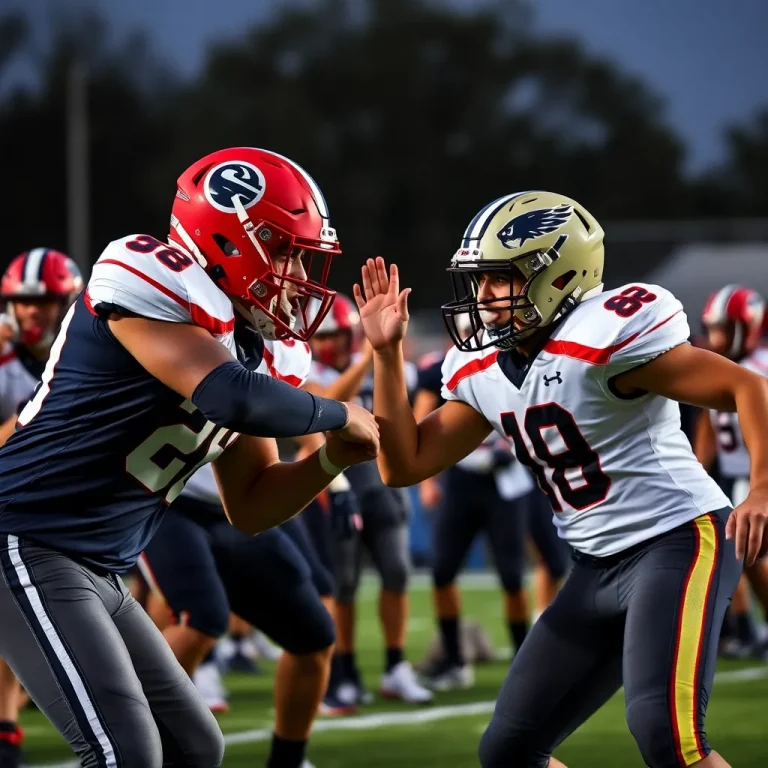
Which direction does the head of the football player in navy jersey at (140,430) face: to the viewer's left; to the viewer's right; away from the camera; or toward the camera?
to the viewer's right

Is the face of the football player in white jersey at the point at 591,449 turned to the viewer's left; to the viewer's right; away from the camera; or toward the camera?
to the viewer's left

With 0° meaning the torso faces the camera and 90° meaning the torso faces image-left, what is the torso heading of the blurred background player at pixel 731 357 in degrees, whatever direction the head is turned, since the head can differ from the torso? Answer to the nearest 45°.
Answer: approximately 45°

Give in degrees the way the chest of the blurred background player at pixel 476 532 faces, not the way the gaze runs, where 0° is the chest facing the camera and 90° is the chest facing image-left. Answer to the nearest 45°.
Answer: approximately 0°

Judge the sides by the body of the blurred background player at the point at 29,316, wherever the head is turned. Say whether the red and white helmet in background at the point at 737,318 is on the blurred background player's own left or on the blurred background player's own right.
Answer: on the blurred background player's own left

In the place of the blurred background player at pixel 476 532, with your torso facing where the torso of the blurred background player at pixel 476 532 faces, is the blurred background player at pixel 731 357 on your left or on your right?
on your left

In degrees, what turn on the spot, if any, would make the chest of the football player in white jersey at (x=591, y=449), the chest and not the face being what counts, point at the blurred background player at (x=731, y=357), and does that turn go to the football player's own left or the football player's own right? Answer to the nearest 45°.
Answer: approximately 135° to the football player's own right

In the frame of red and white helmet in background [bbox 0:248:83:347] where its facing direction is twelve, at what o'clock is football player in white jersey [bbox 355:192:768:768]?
The football player in white jersey is roughly at 11 o'clock from the red and white helmet in background.
